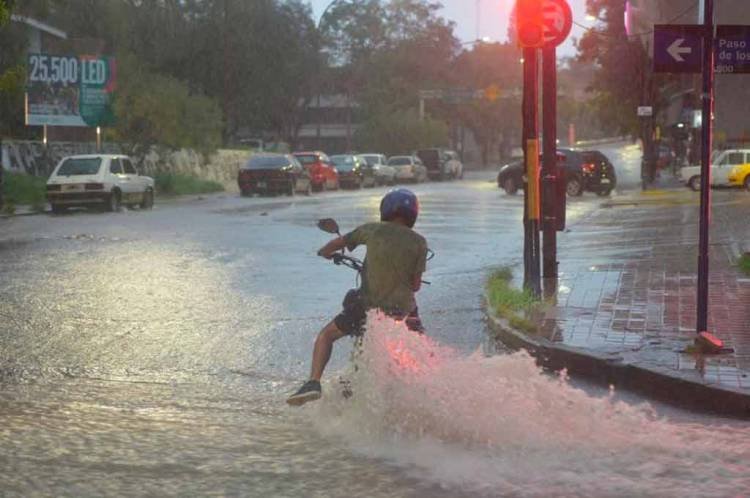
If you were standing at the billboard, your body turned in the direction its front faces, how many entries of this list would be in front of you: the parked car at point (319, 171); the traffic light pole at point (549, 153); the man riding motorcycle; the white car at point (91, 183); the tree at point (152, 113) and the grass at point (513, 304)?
4

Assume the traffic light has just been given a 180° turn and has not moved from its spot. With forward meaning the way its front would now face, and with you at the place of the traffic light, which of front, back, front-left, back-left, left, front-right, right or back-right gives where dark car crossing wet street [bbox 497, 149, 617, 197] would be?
front

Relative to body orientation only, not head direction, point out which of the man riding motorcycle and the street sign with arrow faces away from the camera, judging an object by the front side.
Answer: the man riding motorcycle

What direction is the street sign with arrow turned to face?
toward the camera

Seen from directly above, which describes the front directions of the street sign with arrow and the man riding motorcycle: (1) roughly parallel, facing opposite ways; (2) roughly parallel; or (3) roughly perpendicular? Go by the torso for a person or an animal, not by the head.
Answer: roughly parallel, facing opposite ways

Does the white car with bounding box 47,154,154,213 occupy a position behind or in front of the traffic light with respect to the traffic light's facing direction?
behind

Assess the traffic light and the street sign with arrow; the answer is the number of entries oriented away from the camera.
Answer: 0

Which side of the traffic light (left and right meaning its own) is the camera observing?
front

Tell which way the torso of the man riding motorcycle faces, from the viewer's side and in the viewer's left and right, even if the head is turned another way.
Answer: facing away from the viewer

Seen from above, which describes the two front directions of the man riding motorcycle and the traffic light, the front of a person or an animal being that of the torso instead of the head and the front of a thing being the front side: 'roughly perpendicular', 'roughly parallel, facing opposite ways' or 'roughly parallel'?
roughly parallel, facing opposite ways

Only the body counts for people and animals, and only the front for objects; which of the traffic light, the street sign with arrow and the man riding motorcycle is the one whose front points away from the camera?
the man riding motorcycle

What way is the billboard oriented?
toward the camera

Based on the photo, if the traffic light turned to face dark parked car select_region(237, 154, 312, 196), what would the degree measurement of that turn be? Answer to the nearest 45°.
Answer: approximately 180°

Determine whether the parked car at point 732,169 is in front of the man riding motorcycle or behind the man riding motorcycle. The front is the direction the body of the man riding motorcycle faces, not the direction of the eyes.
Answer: in front

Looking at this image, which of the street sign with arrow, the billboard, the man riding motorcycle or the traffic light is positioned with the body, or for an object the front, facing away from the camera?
the man riding motorcycle
